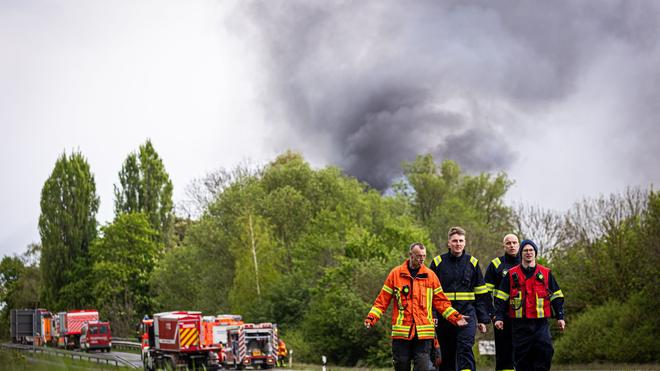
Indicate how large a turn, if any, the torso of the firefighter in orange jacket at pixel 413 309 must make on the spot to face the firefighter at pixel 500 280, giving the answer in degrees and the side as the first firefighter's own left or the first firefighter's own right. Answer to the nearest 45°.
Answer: approximately 135° to the first firefighter's own left

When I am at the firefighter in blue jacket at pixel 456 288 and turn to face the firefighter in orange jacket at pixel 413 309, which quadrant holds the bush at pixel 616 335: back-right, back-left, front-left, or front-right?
back-right

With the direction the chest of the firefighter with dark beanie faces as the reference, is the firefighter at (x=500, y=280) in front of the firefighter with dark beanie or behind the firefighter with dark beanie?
behind
